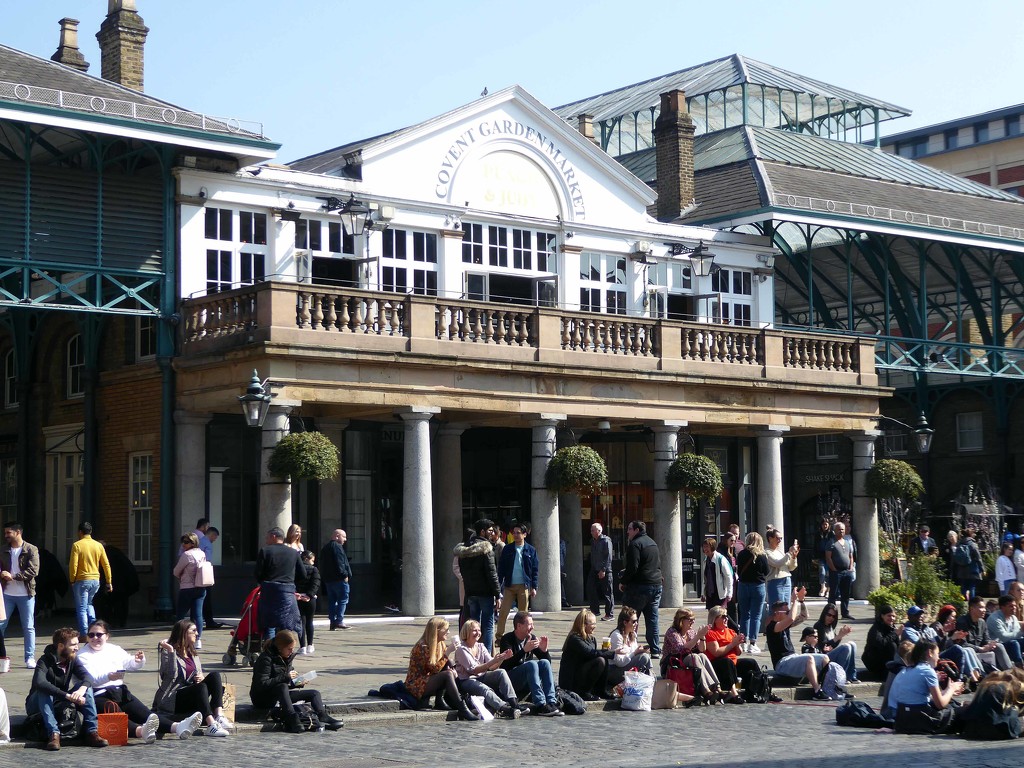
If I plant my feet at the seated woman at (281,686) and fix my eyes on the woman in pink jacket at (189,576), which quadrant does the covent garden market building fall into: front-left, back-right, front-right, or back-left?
front-right

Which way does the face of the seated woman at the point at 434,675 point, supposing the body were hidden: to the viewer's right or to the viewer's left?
to the viewer's right

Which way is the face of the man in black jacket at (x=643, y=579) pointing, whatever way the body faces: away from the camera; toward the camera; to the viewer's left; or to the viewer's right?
to the viewer's left

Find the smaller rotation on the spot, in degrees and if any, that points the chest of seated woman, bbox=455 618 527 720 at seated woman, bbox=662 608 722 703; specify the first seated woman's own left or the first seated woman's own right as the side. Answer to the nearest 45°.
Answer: approximately 90° to the first seated woman's own left

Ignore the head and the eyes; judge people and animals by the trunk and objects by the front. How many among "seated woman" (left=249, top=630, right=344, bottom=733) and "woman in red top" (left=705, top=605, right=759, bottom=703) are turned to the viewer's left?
0

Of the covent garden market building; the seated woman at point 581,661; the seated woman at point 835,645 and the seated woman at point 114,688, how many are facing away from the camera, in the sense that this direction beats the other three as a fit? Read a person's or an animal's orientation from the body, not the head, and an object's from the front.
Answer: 0

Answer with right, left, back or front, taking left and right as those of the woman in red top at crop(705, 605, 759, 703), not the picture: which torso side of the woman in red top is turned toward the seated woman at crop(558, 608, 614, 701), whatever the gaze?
right

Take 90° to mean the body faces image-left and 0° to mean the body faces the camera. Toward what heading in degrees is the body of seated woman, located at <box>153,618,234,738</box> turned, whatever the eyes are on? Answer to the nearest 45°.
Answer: approximately 315°

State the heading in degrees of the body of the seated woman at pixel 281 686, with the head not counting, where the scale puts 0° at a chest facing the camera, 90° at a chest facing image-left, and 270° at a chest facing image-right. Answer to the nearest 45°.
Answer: approximately 315°

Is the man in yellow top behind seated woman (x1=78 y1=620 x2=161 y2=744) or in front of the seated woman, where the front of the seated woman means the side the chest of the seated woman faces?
behind

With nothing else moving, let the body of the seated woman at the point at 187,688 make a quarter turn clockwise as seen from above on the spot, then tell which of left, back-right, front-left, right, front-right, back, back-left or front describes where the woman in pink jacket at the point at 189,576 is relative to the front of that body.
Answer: back-right

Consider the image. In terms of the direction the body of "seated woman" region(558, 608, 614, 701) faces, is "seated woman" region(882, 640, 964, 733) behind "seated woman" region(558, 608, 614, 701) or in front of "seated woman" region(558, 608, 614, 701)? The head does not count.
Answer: in front

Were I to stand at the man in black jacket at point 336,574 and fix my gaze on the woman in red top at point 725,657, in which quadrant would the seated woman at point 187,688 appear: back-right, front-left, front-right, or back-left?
front-right

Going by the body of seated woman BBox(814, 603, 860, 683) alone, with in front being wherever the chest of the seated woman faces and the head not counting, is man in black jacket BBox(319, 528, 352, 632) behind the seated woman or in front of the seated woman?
behind

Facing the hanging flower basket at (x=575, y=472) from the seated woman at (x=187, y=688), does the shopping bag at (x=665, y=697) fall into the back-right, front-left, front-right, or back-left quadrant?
front-right
